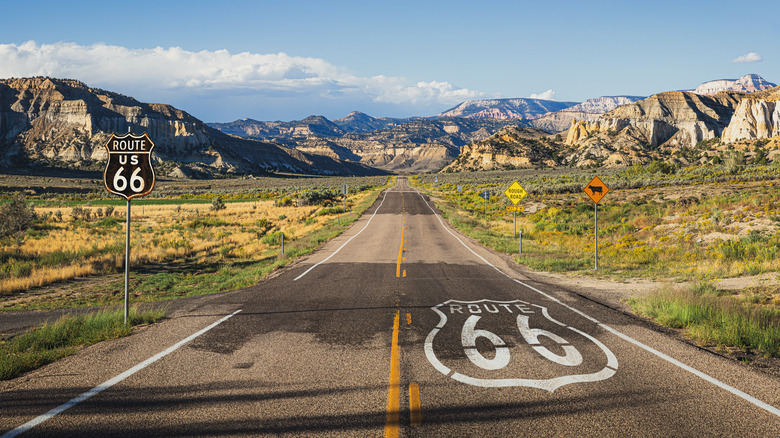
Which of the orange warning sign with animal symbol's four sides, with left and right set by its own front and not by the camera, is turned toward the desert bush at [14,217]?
right

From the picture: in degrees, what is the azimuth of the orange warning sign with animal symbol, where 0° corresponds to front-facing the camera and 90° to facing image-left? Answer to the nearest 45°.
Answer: approximately 0°
